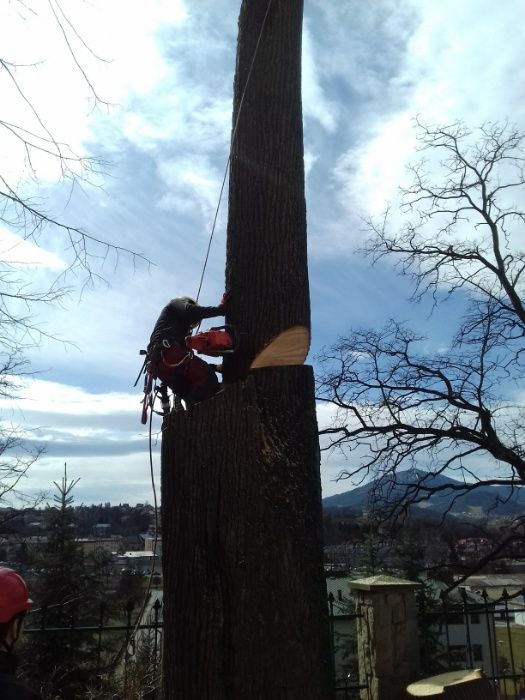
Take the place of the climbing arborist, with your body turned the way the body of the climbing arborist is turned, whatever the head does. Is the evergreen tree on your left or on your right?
on your left

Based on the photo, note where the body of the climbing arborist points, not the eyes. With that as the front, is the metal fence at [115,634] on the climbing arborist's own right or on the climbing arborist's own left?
on the climbing arborist's own left

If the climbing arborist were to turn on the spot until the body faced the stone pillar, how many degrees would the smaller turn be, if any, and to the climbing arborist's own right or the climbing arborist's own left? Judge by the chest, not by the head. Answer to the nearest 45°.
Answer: approximately 45° to the climbing arborist's own left

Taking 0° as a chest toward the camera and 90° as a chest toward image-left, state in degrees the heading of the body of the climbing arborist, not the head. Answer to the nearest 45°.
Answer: approximately 270°
